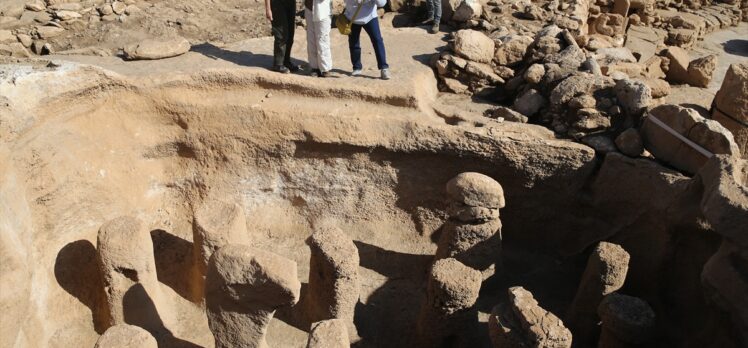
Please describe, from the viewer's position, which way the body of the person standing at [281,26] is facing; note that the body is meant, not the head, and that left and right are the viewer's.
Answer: facing the viewer and to the right of the viewer

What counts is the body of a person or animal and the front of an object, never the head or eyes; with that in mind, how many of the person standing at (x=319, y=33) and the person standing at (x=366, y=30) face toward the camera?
2

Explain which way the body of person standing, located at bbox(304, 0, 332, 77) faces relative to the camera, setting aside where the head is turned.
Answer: toward the camera

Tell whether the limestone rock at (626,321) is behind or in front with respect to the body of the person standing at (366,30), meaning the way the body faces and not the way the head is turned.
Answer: in front

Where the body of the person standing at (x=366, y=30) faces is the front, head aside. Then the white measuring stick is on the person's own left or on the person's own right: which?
on the person's own left

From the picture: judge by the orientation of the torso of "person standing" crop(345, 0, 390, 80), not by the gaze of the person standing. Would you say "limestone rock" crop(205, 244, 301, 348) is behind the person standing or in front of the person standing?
in front

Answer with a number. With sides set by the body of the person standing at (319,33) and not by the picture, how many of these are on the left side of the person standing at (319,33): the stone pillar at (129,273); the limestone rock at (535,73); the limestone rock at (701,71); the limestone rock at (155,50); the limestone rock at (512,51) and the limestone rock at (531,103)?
4

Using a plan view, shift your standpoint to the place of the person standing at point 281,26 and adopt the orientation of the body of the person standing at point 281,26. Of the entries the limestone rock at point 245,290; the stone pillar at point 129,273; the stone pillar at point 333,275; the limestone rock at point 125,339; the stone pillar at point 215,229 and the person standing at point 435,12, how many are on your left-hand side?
1

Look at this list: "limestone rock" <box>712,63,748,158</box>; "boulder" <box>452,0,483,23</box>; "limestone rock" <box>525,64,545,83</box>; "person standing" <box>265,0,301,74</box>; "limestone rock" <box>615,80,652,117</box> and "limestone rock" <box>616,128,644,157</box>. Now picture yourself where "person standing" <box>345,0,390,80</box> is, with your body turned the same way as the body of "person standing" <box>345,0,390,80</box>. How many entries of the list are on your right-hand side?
1

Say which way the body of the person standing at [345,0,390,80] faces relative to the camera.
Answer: toward the camera

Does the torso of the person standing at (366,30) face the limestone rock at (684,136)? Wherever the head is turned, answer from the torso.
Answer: no

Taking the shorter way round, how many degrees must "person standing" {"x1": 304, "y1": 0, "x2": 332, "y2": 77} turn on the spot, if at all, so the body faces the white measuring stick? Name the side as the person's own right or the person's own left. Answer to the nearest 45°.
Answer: approximately 45° to the person's own left

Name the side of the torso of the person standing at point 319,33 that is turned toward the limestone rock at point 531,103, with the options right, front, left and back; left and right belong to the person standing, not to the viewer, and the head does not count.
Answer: left

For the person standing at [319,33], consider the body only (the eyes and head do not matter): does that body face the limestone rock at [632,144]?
no

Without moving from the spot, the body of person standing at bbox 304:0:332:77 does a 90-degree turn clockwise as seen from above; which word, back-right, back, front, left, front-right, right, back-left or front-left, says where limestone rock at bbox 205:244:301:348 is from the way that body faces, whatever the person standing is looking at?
left

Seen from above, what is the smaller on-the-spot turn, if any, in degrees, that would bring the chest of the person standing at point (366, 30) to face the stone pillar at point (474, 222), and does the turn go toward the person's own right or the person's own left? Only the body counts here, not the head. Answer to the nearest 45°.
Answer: approximately 45° to the person's own left

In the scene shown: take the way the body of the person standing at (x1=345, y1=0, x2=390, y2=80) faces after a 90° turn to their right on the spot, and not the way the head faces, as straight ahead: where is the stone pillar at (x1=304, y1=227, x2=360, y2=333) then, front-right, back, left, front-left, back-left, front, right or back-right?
left

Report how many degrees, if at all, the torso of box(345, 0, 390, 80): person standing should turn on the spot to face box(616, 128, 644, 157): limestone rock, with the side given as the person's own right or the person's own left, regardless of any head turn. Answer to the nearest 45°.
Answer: approximately 45° to the person's own left
